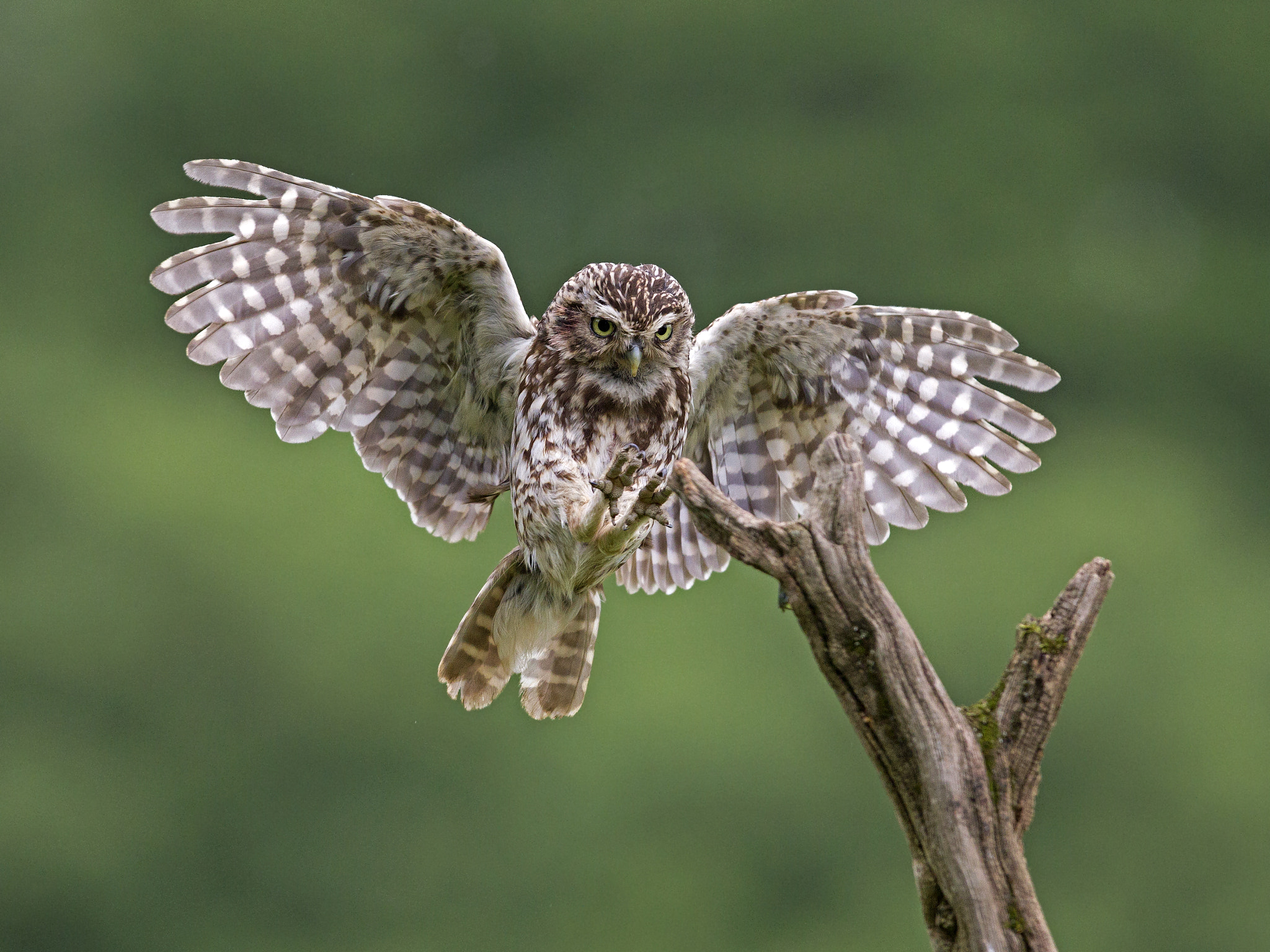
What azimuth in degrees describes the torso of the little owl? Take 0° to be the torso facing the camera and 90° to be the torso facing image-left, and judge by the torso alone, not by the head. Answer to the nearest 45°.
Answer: approximately 315°
